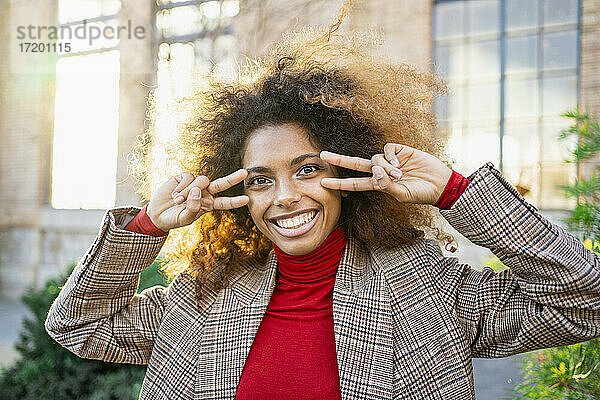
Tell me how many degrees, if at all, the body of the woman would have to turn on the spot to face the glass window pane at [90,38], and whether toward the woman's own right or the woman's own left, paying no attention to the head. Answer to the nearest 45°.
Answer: approximately 135° to the woman's own right

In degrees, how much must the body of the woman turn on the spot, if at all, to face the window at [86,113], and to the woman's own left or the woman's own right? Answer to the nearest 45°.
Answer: approximately 135° to the woman's own right

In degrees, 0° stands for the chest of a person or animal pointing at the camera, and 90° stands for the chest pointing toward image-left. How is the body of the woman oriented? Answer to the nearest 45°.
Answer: approximately 0°

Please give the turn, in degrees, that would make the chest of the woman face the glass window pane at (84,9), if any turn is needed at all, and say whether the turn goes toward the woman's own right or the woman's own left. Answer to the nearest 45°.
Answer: approximately 135° to the woman's own right

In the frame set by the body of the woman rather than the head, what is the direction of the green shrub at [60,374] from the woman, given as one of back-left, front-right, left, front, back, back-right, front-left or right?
back-right

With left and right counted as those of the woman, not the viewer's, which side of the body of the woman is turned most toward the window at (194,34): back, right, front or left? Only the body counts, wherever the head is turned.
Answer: back

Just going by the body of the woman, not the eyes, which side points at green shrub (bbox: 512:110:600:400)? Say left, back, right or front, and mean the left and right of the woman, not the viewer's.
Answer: left
